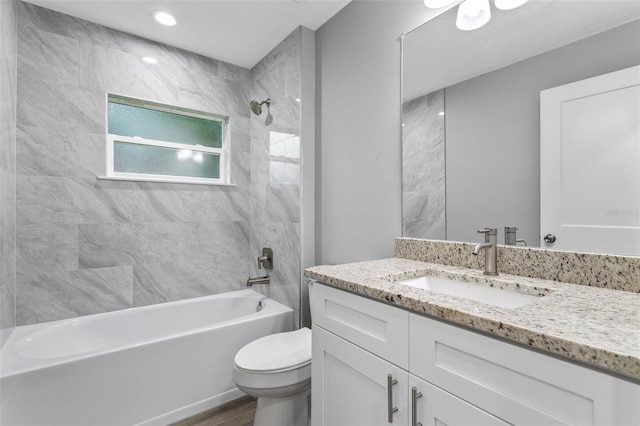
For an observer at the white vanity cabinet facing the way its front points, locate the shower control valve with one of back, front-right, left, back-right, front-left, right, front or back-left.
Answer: right

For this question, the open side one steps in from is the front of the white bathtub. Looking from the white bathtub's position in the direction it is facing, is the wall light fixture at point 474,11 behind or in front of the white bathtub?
in front

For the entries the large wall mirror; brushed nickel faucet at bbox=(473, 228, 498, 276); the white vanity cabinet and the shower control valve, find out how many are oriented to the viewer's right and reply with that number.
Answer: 0

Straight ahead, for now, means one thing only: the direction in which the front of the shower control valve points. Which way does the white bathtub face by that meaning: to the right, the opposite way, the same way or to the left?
to the left

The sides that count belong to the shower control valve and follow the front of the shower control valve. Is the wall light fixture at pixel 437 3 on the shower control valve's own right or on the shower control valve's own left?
on the shower control valve's own left

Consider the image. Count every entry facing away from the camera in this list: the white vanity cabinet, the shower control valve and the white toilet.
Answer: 0

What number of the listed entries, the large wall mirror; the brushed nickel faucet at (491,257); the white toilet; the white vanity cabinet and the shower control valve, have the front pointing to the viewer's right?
0

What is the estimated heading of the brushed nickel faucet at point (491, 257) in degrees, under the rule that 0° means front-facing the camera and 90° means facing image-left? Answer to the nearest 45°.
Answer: approximately 45°

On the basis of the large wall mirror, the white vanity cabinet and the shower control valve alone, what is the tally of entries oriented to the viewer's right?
0

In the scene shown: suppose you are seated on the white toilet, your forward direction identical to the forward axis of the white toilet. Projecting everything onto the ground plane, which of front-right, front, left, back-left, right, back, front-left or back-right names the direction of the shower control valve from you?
back-right
